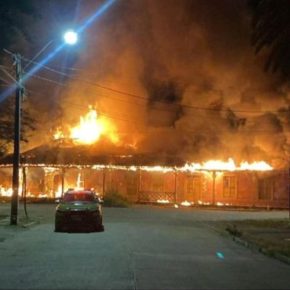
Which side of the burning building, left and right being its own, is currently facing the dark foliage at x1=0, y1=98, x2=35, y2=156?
right

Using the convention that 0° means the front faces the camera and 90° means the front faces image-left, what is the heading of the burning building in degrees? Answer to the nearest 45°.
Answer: approximately 0°

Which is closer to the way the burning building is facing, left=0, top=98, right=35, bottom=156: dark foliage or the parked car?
the parked car

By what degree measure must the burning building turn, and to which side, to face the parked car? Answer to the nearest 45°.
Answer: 0° — it already faces it

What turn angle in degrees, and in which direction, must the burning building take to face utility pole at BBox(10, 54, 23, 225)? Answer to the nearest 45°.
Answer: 0° — it already faces it
